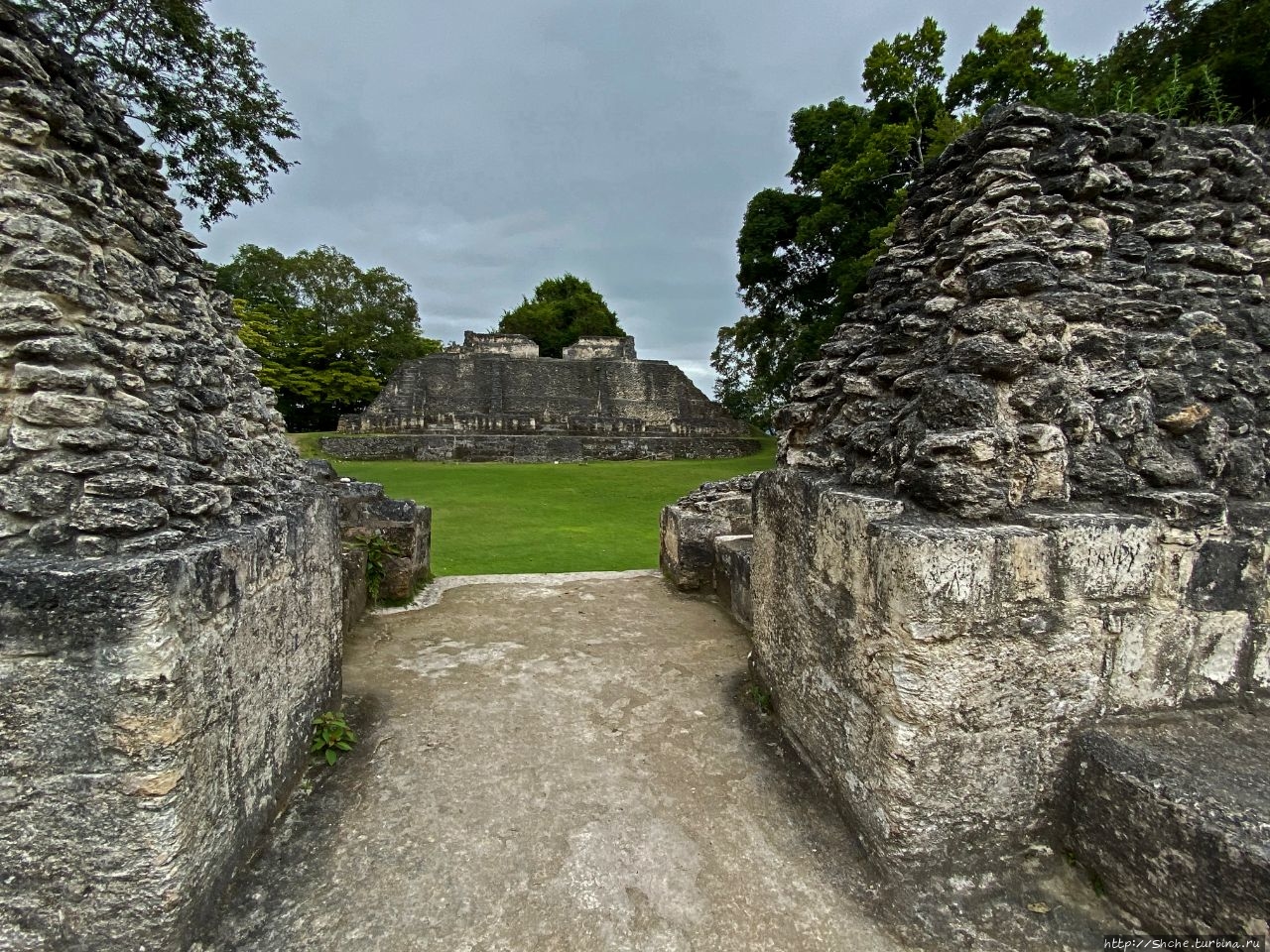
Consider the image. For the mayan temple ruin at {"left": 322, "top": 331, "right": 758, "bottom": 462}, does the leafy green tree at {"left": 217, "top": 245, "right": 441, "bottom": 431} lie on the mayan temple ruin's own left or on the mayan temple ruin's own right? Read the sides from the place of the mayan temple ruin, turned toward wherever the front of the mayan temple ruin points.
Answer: on the mayan temple ruin's own right

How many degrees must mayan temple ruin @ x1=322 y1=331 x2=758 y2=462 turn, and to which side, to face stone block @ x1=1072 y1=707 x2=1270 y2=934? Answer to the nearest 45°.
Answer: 0° — it already faces it

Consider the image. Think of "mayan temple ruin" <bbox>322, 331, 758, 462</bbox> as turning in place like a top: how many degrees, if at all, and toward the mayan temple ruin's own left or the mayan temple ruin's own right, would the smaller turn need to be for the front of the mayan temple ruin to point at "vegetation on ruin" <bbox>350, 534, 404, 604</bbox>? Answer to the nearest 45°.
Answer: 0° — it already faces it

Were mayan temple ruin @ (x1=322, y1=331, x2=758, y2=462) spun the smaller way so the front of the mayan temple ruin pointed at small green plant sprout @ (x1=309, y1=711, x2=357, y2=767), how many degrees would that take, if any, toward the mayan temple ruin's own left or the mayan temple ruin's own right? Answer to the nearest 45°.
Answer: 0° — it already faces it

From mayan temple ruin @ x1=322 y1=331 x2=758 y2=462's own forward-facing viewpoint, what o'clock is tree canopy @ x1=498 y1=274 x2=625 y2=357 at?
The tree canopy is roughly at 6 o'clock from the mayan temple ruin.

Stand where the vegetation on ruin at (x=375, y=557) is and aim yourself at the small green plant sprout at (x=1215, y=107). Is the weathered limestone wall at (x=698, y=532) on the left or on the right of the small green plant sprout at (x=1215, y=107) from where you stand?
left

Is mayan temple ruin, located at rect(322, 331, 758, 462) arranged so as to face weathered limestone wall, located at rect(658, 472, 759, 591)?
yes

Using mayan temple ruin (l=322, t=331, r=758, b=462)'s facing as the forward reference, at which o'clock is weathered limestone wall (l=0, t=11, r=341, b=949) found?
The weathered limestone wall is roughly at 12 o'clock from the mayan temple ruin.

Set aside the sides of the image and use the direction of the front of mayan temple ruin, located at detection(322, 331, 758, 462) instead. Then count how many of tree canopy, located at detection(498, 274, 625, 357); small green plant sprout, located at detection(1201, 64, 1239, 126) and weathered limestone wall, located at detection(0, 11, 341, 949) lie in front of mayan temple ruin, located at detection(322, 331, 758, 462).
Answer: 2

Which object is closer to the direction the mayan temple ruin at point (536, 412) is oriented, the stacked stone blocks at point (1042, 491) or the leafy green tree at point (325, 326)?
the stacked stone blocks

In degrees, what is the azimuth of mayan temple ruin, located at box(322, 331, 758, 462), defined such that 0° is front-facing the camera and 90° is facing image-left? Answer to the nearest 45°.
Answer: approximately 0°
